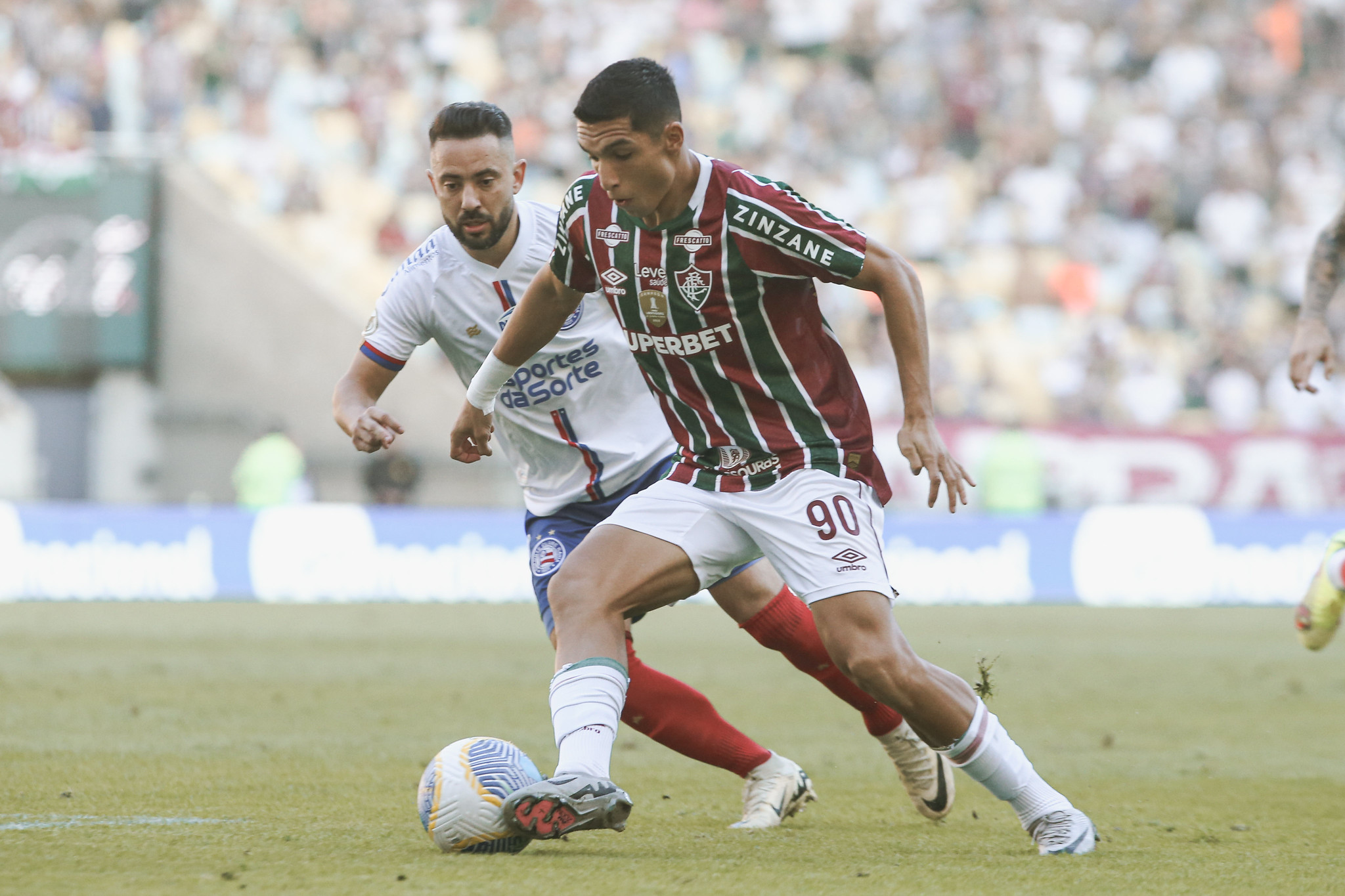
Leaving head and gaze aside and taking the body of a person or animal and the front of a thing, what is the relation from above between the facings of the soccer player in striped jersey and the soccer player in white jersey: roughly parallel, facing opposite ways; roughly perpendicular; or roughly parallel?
roughly parallel

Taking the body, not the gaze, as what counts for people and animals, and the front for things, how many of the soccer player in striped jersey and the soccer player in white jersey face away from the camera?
0

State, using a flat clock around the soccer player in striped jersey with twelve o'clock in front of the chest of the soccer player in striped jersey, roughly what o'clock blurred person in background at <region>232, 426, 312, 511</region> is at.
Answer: The blurred person in background is roughly at 4 o'clock from the soccer player in striped jersey.

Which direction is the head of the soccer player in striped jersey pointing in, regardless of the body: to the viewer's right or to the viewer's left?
to the viewer's left

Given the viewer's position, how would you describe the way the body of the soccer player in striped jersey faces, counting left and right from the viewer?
facing the viewer and to the left of the viewer

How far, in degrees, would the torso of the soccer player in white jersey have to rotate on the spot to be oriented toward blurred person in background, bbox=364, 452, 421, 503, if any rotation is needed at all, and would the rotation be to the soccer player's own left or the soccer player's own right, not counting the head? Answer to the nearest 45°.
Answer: approximately 135° to the soccer player's own right

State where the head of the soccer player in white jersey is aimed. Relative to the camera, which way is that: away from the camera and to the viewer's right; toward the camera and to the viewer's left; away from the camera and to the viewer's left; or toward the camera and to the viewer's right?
toward the camera and to the viewer's left

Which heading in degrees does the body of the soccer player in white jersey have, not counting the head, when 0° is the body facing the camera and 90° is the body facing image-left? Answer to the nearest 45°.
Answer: approximately 45°

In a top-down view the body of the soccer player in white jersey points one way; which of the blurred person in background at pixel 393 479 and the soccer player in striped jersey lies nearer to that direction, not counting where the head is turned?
the soccer player in striped jersey

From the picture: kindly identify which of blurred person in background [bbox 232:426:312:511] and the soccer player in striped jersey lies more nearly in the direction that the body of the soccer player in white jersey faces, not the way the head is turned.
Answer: the soccer player in striped jersey

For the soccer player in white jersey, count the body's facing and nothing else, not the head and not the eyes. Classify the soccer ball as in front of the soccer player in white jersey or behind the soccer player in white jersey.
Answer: in front

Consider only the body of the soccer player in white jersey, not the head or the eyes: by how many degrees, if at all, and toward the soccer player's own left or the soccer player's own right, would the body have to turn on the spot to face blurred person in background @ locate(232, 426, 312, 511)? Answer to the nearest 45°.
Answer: approximately 135° to the soccer player's own right
